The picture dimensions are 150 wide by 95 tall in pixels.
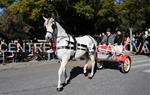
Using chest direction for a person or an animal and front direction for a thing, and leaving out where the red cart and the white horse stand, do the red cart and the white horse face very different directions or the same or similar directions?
same or similar directions

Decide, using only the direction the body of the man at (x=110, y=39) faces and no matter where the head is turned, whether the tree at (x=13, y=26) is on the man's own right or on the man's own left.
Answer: on the man's own right

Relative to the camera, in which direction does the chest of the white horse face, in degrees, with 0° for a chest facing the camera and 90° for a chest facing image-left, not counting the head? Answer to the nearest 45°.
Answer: approximately 45°

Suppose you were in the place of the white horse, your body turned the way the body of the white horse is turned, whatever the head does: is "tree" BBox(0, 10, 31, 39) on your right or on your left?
on your right

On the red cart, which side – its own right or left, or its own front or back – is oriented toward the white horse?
front

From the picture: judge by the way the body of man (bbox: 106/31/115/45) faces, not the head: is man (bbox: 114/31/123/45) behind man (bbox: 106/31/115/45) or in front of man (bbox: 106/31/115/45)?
behind

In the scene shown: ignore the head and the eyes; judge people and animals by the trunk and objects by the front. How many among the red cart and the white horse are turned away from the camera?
0

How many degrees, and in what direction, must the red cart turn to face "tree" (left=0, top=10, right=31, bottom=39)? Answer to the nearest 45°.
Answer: approximately 90° to its right

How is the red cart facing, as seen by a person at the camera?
facing the viewer and to the left of the viewer

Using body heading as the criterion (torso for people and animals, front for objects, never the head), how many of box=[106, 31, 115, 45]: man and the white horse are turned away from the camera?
0
